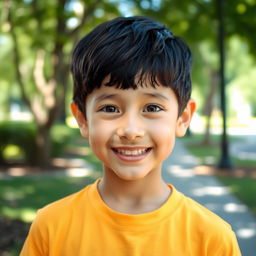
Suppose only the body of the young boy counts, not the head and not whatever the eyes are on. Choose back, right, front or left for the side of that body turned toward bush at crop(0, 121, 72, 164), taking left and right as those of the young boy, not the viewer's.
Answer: back

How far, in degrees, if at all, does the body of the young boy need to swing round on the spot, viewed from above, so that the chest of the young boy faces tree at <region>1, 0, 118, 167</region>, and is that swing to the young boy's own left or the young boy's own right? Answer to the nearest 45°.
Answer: approximately 180°

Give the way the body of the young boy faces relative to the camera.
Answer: toward the camera
